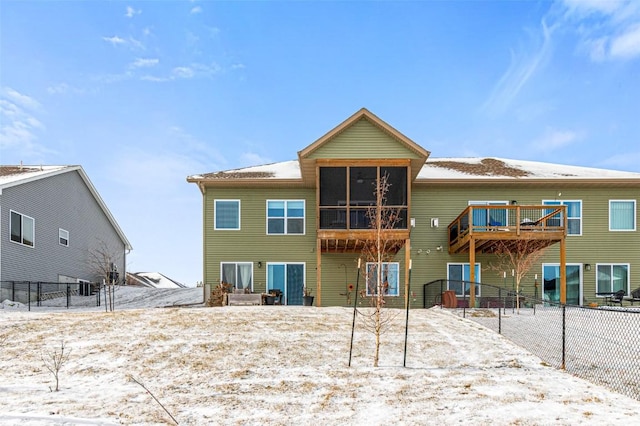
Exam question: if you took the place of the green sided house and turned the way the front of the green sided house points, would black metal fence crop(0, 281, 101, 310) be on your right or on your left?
on your left

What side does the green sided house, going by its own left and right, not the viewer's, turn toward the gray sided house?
left

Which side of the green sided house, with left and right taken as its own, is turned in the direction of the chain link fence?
back

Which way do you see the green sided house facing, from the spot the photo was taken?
facing away from the viewer
